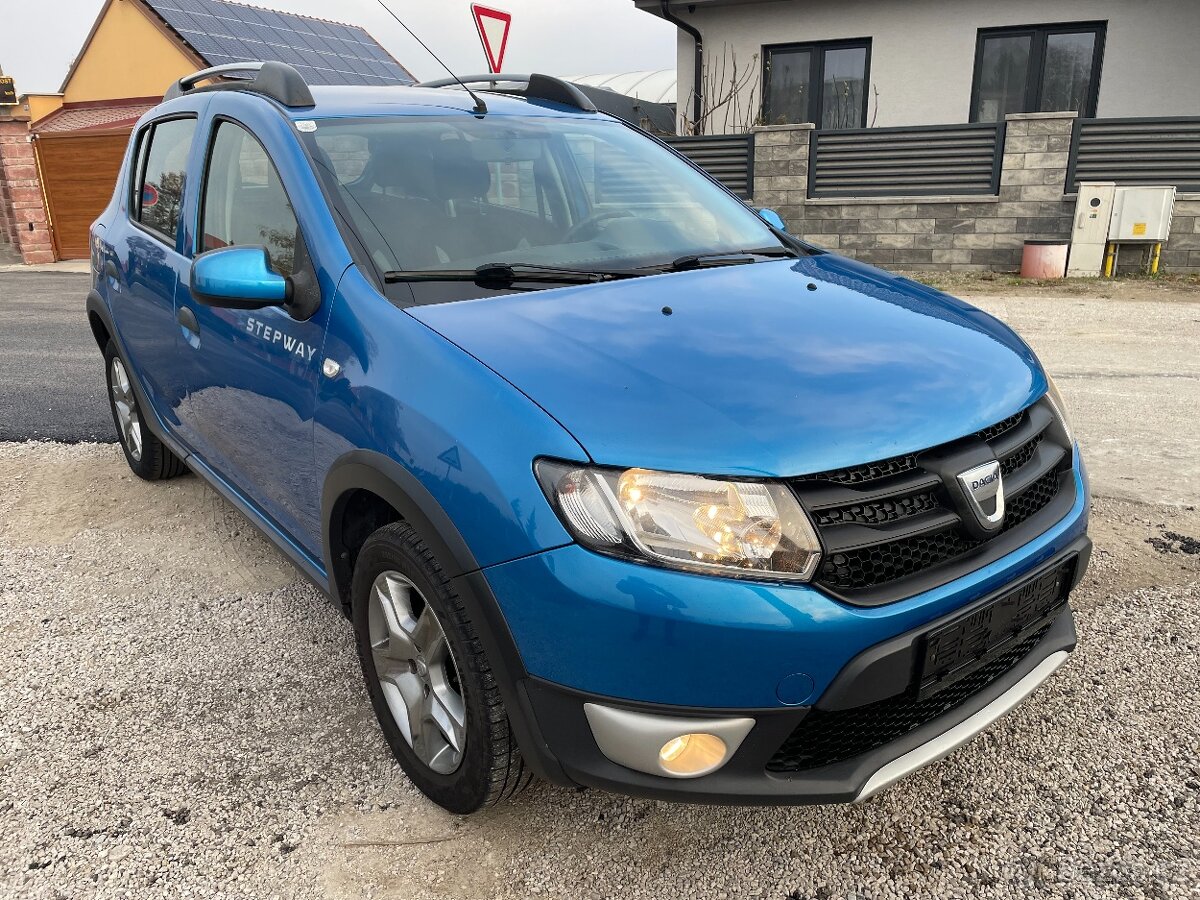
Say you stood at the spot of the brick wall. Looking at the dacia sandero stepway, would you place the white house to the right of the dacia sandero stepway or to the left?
left

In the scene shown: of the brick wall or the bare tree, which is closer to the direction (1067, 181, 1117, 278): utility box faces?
the brick wall

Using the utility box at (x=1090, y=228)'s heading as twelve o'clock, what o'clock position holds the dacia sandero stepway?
The dacia sandero stepway is roughly at 12 o'clock from the utility box.

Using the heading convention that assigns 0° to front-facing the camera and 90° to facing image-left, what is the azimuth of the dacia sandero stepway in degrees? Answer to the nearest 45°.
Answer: approximately 315°

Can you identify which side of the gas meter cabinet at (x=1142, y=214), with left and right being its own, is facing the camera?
front

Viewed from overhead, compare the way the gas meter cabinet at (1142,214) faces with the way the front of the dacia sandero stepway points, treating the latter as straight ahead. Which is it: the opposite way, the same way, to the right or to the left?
to the right

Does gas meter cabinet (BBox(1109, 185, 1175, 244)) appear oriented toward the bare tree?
no

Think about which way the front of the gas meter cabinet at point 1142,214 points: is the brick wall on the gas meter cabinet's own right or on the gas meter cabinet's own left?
on the gas meter cabinet's own right

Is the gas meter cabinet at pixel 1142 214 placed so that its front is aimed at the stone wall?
no

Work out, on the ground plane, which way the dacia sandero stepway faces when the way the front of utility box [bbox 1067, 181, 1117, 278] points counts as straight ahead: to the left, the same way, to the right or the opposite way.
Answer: to the left

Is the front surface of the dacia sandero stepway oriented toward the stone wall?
no

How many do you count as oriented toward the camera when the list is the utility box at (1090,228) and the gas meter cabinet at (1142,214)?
2

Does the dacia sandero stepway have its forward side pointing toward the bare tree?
no

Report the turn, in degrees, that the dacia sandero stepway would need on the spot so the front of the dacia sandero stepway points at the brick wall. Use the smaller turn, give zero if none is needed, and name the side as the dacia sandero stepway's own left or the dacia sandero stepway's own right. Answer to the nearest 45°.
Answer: approximately 180°

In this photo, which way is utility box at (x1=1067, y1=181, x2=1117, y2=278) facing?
toward the camera

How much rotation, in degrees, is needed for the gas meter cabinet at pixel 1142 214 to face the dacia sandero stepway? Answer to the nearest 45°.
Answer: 0° — it already faces it

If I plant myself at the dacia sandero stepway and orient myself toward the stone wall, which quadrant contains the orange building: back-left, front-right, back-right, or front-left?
front-left
